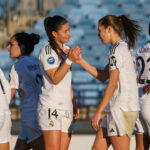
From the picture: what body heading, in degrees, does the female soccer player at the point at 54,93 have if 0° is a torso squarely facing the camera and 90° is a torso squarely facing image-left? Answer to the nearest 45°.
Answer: approximately 315°

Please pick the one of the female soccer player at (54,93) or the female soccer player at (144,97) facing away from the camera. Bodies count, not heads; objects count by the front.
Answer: the female soccer player at (144,97)

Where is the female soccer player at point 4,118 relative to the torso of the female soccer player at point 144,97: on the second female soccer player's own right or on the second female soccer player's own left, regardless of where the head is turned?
on the second female soccer player's own left

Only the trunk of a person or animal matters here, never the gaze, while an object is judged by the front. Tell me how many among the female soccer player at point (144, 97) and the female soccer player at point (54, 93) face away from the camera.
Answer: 1

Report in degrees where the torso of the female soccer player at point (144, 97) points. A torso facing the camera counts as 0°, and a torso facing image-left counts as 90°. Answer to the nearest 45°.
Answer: approximately 180°

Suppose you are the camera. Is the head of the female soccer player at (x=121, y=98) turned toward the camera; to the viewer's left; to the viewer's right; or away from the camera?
to the viewer's left

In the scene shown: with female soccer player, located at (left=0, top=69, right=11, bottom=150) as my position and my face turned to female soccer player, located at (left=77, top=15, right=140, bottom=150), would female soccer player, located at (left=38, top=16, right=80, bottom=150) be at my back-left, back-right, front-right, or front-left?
front-left
